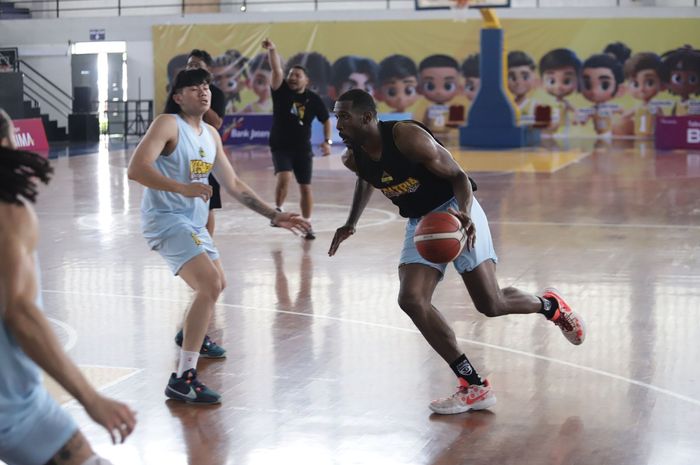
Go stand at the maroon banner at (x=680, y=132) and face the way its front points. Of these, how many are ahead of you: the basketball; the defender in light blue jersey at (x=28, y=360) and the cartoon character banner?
2

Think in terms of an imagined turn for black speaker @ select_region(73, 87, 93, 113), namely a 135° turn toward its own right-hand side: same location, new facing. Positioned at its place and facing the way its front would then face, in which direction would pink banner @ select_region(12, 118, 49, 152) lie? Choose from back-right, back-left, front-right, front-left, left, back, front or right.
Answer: back-left

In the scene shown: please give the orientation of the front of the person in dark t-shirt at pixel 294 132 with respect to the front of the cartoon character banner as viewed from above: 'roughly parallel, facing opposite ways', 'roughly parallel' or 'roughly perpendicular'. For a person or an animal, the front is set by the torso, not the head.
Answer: roughly parallel

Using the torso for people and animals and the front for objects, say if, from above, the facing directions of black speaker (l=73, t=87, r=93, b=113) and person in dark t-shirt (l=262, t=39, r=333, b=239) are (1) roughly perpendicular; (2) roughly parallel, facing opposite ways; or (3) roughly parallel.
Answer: roughly parallel

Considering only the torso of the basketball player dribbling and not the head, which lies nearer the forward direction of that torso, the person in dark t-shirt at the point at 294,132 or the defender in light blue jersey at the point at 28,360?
the defender in light blue jersey

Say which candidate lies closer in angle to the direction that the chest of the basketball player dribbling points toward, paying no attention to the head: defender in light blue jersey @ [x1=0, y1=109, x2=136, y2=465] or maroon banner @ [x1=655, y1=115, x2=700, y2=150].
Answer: the defender in light blue jersey

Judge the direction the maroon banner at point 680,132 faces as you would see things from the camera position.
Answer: facing the viewer

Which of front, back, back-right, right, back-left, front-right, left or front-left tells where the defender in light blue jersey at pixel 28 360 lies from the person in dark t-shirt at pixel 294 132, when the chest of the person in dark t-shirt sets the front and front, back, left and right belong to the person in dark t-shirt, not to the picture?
front

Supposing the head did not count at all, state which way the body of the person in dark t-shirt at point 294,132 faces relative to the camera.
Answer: toward the camera

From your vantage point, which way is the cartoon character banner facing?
toward the camera

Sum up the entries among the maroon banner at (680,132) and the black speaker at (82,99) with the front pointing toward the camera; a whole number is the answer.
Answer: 2

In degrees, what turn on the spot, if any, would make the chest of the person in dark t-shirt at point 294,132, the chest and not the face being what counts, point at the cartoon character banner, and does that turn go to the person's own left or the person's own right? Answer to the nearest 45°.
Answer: approximately 180°

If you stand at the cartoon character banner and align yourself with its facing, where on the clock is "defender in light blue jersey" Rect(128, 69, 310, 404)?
The defender in light blue jersey is roughly at 12 o'clock from the cartoon character banner.

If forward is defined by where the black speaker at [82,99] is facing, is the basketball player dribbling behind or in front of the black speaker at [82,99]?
in front

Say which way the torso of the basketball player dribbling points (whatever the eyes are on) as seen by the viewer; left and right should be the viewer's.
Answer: facing the viewer and to the left of the viewer

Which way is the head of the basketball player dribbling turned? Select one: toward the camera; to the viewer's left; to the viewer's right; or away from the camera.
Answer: to the viewer's left

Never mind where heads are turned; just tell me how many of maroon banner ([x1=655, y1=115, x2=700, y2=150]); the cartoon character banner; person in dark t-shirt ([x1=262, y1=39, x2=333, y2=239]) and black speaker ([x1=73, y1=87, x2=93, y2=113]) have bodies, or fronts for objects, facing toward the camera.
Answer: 4

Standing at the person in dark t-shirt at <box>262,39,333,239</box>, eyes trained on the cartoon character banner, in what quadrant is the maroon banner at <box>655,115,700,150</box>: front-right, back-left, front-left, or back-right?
front-right

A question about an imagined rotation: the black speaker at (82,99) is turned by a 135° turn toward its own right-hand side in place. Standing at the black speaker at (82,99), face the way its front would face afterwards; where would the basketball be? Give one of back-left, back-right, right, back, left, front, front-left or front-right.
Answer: back-left
